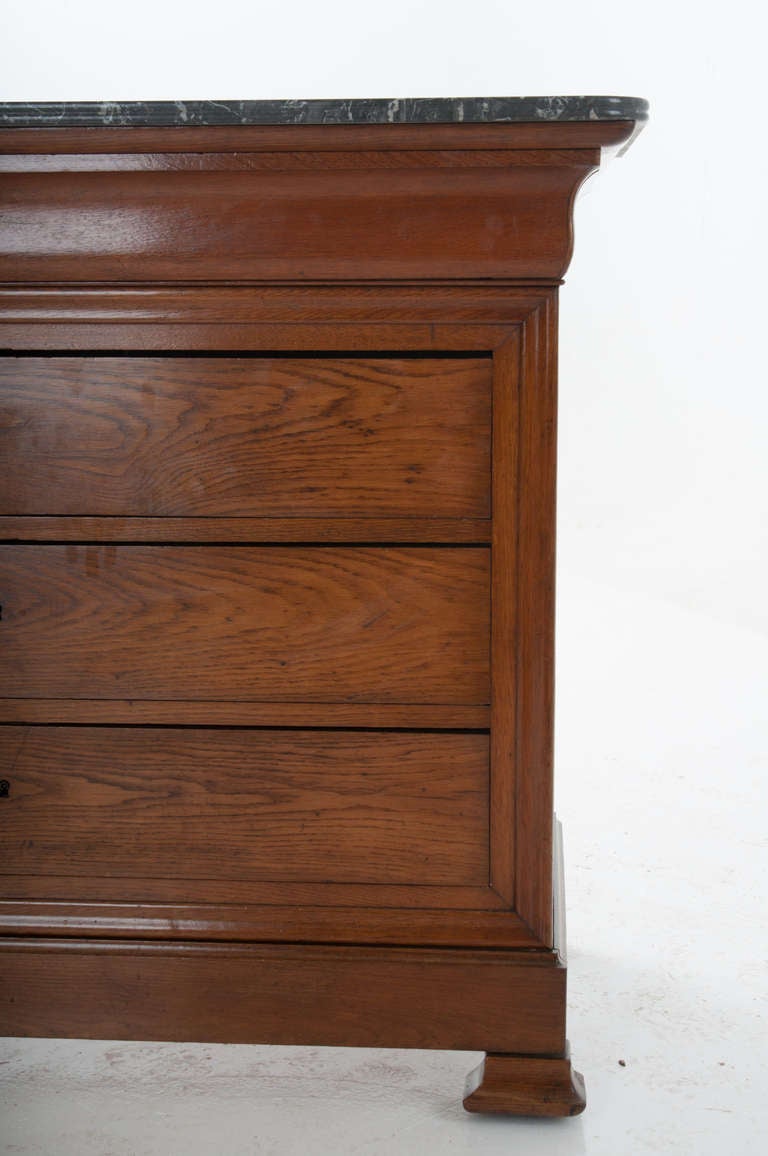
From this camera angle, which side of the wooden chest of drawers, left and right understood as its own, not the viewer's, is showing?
front
